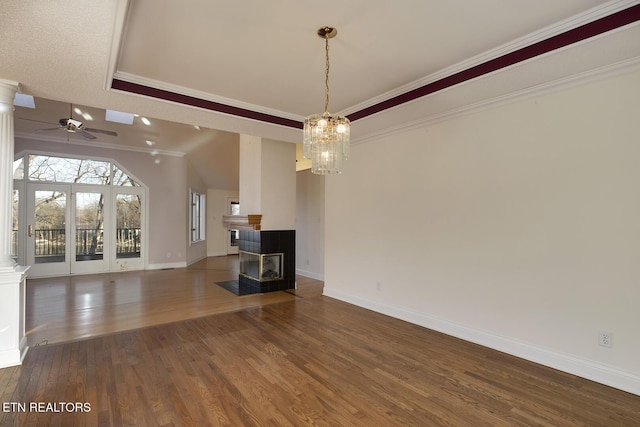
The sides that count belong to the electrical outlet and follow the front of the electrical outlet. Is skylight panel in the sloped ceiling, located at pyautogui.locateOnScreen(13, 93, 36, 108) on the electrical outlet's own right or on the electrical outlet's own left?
on the electrical outlet's own right

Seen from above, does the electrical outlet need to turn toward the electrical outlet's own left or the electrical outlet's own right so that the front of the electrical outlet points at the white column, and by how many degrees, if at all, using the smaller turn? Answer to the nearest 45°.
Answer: approximately 45° to the electrical outlet's own right

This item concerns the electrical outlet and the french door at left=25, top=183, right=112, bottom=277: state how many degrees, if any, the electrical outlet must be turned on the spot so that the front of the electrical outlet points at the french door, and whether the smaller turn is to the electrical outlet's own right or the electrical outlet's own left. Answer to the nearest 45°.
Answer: approximately 90° to the electrical outlet's own right

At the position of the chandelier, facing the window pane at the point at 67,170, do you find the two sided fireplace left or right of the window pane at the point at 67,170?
right

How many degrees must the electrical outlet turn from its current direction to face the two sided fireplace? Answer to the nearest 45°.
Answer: approximately 90° to its right

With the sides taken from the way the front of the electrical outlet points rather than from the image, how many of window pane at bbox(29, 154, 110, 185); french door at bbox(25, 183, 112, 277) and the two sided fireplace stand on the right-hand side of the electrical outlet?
3

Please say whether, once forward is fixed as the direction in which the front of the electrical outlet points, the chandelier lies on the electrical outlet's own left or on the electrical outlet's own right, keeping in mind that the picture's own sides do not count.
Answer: on the electrical outlet's own right
